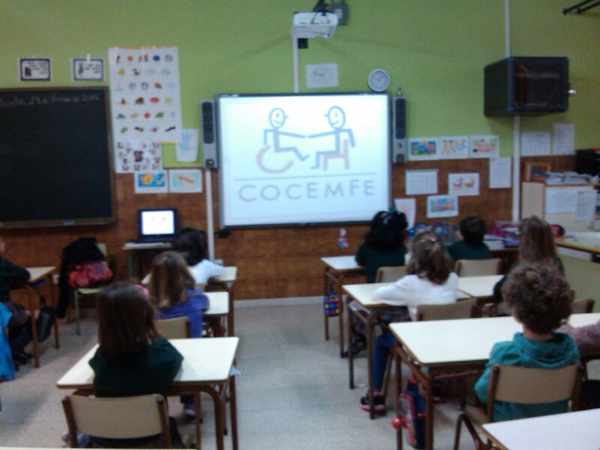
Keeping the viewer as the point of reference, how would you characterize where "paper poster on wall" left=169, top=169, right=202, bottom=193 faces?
facing the viewer

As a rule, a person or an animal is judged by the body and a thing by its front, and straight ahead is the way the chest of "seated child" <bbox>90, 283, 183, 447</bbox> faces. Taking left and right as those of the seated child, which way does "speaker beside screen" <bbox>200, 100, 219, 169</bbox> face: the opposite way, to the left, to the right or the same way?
the opposite way

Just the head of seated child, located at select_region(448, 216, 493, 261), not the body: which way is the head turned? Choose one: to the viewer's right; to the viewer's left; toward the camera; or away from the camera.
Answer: away from the camera

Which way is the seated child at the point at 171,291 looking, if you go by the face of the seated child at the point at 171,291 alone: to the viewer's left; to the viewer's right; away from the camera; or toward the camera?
away from the camera

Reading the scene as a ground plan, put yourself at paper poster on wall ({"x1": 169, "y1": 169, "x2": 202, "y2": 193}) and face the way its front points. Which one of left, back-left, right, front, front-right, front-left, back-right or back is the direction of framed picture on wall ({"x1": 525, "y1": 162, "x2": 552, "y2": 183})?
left

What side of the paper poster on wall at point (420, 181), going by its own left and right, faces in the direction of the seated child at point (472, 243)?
front

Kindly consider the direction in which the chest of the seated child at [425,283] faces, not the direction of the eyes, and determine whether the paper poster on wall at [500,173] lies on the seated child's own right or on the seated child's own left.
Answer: on the seated child's own right

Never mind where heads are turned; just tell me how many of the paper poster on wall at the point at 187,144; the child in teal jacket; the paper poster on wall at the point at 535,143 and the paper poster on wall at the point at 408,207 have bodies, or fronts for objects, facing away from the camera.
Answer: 1

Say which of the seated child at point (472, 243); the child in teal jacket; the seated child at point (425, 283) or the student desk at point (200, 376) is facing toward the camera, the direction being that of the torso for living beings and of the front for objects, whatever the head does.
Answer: the student desk

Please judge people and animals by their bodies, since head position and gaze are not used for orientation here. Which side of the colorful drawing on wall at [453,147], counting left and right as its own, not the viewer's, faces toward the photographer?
front

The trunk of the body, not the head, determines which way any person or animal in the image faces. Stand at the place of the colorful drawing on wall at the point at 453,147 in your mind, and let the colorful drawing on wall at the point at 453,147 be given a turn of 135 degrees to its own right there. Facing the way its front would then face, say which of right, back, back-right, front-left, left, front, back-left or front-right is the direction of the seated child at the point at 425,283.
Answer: back-left

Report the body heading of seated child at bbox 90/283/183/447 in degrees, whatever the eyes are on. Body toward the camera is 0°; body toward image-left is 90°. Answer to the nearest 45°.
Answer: approximately 180°

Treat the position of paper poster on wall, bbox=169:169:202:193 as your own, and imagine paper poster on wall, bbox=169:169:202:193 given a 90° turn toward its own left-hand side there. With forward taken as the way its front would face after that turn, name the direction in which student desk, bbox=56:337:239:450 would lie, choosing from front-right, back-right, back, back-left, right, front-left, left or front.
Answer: right

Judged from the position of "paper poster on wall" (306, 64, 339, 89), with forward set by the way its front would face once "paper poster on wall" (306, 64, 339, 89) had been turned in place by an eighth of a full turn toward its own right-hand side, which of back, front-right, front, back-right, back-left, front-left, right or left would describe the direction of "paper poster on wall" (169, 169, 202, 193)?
front-right

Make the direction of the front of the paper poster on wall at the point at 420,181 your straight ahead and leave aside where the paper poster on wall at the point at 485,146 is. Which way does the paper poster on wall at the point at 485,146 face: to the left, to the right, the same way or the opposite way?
the same way
